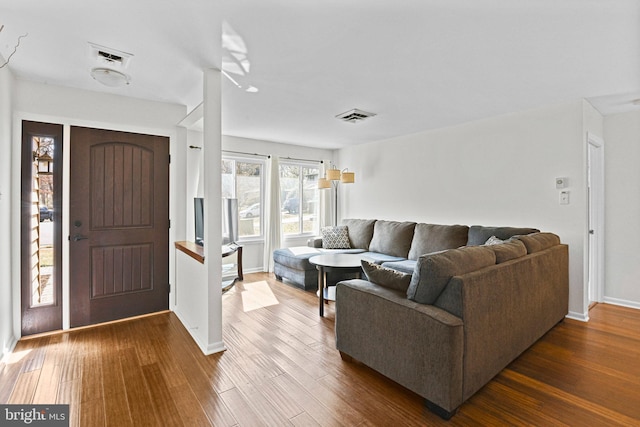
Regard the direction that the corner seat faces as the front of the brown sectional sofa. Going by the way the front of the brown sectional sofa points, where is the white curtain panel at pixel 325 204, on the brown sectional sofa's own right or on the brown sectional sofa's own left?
on the brown sectional sofa's own right
